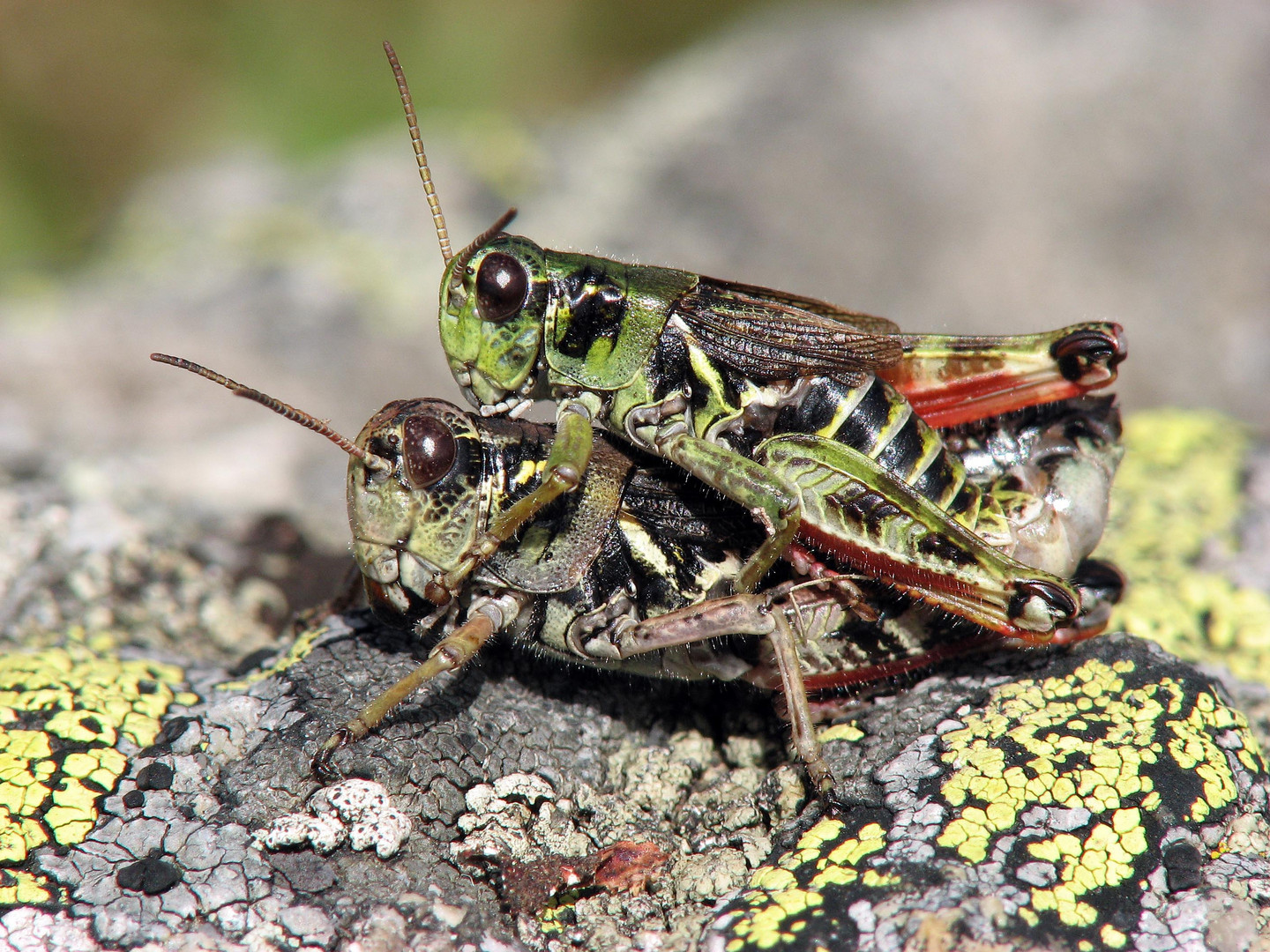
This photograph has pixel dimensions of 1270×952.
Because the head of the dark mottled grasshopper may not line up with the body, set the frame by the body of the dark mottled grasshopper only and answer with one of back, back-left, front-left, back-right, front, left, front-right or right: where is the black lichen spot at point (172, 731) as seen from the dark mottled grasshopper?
front

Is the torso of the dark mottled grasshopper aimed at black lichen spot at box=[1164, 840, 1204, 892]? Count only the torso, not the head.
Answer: no

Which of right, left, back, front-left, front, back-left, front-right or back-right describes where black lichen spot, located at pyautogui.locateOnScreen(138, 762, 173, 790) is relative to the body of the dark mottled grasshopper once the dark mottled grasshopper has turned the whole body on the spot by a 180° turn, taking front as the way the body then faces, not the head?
back

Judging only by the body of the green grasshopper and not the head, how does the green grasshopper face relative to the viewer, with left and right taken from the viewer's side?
facing to the left of the viewer

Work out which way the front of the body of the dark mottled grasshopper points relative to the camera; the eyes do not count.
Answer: to the viewer's left

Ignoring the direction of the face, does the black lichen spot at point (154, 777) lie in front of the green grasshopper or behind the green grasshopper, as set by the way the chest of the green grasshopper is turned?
in front

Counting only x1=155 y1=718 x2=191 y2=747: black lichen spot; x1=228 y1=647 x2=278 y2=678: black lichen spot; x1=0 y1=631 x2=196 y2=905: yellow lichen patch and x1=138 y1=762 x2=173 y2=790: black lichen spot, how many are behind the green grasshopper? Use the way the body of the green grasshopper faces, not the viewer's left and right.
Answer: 0

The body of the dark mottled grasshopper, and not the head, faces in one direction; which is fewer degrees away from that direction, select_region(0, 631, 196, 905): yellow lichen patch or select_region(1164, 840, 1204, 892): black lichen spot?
the yellow lichen patch

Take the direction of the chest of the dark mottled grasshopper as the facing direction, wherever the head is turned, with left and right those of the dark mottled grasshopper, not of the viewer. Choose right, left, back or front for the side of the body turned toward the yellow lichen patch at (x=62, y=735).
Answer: front
